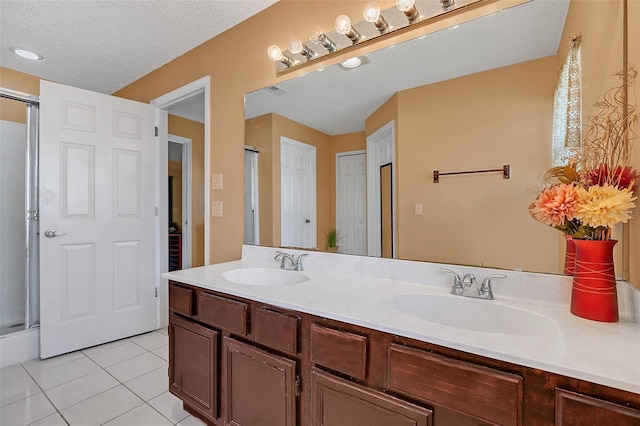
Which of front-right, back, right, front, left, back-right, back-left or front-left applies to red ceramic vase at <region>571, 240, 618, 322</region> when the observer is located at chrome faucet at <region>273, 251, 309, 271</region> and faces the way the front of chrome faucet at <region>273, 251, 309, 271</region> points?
left

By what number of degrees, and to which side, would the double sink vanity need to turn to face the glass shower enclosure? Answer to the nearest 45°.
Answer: approximately 45° to its right

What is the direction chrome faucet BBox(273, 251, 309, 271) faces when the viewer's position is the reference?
facing the viewer and to the left of the viewer

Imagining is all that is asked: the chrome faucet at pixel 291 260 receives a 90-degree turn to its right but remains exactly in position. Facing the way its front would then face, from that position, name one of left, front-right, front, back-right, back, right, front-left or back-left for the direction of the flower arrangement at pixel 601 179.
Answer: back

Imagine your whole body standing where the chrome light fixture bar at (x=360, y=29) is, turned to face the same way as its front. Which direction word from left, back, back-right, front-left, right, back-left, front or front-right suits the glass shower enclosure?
front-right

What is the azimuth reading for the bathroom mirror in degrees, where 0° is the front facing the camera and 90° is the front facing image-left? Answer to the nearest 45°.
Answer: approximately 45°

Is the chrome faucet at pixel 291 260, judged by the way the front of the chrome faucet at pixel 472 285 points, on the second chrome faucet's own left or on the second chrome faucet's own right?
on the second chrome faucet's own right
